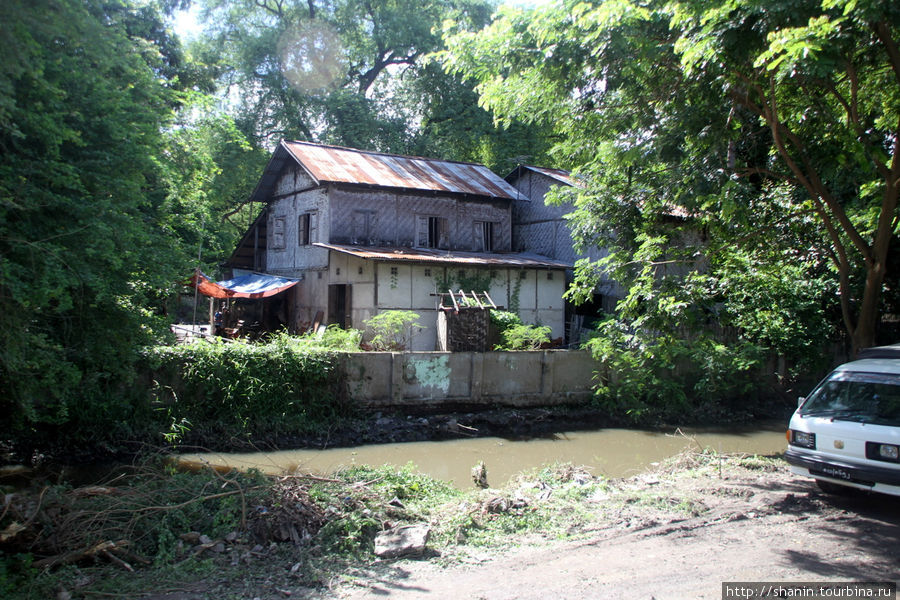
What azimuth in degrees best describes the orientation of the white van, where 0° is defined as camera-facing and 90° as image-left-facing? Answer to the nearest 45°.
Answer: approximately 45°

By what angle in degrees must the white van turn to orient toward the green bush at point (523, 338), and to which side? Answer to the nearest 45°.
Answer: approximately 90° to its right

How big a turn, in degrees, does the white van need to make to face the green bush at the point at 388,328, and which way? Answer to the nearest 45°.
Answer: approximately 90° to its right

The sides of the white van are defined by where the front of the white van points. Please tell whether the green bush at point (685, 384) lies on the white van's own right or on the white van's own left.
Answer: on the white van's own right

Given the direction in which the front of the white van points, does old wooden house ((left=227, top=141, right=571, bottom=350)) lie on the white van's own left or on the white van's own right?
on the white van's own right

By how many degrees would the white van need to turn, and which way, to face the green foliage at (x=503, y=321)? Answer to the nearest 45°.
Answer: approximately 90° to its right

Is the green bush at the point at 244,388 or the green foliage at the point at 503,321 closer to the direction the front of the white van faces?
the green bush
